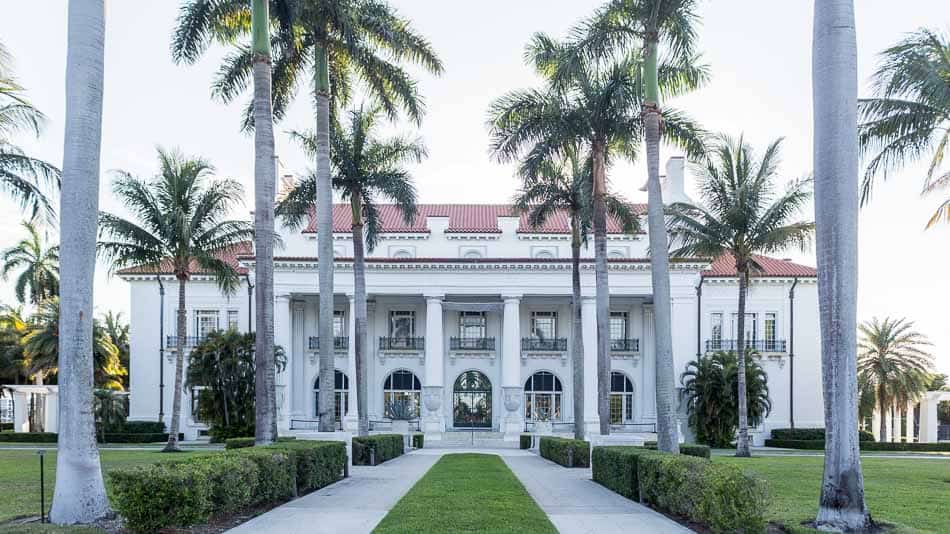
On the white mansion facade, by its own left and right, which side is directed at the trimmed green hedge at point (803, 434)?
left

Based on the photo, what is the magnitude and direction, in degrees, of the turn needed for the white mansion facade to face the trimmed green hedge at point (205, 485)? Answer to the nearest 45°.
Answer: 0° — it already faces it

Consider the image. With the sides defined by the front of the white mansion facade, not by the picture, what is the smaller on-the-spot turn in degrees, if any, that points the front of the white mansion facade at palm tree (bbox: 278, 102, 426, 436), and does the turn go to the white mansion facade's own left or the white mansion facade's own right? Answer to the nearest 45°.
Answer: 0° — it already faces it

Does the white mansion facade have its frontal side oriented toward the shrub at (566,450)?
yes

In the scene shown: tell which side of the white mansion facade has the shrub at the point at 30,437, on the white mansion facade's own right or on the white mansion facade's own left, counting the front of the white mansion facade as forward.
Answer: on the white mansion facade's own right

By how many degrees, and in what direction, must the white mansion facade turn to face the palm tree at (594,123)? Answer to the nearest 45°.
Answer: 0° — it already faces it

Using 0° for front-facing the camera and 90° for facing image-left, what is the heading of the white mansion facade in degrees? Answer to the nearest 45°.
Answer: approximately 0°

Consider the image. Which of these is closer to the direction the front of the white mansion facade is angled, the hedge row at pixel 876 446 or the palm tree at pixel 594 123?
the palm tree

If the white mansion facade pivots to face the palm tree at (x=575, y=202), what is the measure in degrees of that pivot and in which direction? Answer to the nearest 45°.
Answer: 0° — it already faces it
